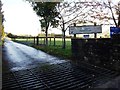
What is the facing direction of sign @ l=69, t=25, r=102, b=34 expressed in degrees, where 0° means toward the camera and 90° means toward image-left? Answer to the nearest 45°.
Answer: approximately 0°

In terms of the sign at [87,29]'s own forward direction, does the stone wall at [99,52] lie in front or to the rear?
in front

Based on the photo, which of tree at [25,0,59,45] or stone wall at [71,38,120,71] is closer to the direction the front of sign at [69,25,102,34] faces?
the stone wall
